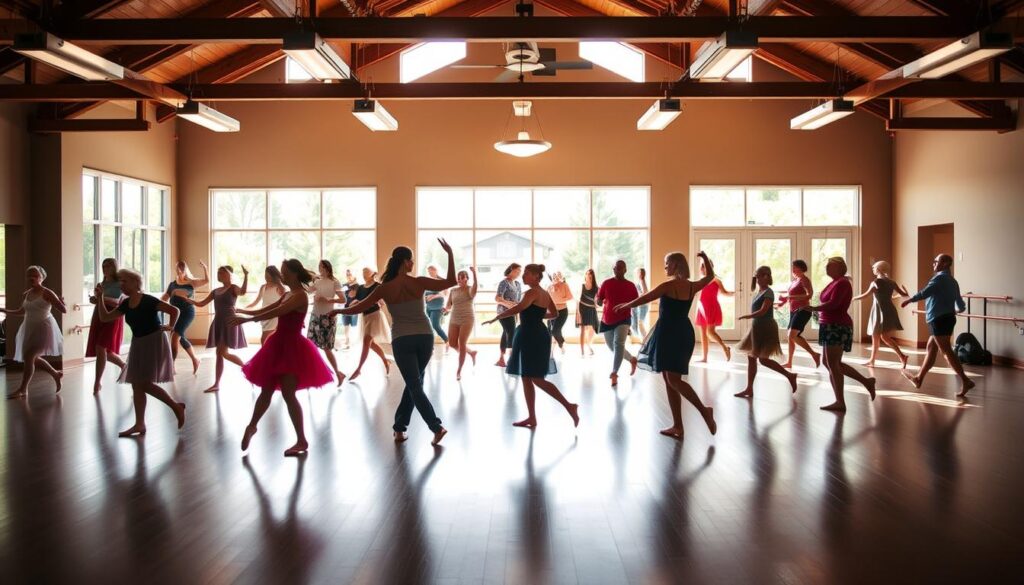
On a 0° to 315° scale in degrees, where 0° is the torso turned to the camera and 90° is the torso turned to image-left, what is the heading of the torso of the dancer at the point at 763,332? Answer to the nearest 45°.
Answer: approximately 90°

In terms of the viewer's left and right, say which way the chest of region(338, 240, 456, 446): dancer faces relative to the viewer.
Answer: facing away from the viewer

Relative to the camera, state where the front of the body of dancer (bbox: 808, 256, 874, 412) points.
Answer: to the viewer's left

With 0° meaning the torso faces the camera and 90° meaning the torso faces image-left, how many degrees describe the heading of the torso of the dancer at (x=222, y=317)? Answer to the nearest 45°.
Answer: approximately 45°

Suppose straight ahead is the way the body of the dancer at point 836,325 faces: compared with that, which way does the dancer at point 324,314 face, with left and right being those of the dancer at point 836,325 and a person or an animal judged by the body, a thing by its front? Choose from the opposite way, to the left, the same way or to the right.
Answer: to the left

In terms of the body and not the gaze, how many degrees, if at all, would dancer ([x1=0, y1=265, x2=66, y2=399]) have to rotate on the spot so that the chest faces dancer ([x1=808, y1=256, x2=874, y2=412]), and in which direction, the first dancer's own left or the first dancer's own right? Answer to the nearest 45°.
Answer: approximately 90° to the first dancer's own left

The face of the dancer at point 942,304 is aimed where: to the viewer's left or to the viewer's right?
to the viewer's left

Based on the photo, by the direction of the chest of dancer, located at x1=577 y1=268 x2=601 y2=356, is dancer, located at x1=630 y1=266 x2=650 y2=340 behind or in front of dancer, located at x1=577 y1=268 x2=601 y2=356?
behind
